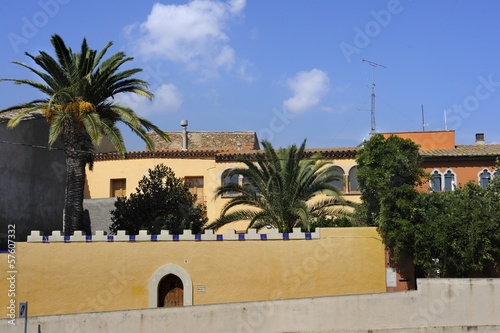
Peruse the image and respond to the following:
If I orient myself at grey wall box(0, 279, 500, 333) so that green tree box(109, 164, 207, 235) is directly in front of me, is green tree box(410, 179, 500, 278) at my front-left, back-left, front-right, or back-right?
front-right

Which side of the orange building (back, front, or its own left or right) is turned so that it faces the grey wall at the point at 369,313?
front

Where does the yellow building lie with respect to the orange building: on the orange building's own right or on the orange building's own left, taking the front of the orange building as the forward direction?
on the orange building's own right

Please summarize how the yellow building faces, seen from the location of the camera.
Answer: facing the viewer

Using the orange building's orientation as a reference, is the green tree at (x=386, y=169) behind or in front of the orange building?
in front

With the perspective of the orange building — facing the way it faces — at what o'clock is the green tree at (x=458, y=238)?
The green tree is roughly at 12 o'clock from the orange building.

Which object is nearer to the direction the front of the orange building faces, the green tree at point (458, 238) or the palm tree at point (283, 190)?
the green tree

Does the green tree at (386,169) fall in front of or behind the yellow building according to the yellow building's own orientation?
in front

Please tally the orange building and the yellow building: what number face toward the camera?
2

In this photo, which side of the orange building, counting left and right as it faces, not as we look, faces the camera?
front
